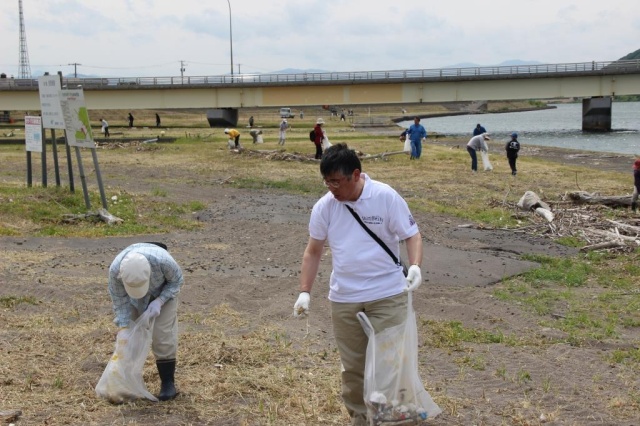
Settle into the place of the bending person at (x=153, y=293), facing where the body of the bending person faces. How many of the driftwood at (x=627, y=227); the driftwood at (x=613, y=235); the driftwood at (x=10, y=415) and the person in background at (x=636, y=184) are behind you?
3

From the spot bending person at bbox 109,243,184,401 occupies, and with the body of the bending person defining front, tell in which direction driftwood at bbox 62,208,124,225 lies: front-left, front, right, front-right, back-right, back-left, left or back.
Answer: back-right

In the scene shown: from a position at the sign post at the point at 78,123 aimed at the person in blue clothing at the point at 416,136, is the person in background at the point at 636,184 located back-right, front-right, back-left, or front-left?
front-right

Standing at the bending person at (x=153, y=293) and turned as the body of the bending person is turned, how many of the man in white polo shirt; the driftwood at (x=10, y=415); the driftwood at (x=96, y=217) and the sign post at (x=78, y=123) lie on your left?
1

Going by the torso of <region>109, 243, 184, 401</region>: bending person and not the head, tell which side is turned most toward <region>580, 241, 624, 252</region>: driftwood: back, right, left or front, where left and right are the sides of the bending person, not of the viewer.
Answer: back

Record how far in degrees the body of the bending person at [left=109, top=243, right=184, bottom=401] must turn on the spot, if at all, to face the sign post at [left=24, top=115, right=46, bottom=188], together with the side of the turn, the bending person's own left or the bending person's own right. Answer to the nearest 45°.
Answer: approximately 135° to the bending person's own right

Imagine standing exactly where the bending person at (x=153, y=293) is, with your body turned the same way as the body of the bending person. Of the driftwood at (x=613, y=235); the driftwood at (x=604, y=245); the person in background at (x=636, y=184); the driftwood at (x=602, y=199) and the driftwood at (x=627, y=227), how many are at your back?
5

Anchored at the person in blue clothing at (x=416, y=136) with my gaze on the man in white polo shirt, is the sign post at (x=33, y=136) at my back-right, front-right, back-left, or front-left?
front-right

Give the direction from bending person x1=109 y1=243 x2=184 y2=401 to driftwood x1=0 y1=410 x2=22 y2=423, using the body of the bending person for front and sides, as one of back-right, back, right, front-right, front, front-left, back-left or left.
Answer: front-right

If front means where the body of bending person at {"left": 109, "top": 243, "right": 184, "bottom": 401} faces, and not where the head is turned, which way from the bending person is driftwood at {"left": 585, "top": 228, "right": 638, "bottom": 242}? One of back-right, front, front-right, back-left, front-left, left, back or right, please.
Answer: back

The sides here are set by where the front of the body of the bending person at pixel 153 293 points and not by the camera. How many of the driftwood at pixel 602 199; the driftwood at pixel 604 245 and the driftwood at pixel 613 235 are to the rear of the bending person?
3

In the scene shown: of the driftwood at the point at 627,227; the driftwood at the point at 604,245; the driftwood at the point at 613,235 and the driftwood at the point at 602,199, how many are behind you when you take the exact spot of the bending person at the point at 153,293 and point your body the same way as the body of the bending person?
4

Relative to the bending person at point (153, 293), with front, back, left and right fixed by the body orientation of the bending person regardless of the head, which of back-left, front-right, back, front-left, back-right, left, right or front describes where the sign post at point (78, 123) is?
back-right

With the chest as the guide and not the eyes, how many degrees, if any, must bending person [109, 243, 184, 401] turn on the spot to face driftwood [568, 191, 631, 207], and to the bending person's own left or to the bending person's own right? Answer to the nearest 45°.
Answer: approximately 180°

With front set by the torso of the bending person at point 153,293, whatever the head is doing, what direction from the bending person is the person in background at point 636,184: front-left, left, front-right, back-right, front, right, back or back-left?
back

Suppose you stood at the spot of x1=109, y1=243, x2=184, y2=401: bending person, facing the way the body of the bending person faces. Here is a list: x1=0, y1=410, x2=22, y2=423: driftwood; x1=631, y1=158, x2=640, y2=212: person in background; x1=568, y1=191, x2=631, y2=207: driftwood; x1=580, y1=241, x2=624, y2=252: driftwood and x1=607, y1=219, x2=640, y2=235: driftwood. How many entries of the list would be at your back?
4

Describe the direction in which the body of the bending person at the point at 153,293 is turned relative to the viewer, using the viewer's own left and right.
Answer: facing the viewer and to the left of the viewer
